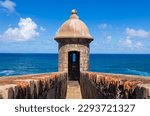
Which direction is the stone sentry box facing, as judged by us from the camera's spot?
facing the viewer
